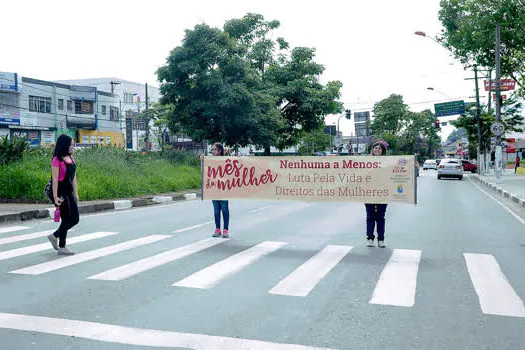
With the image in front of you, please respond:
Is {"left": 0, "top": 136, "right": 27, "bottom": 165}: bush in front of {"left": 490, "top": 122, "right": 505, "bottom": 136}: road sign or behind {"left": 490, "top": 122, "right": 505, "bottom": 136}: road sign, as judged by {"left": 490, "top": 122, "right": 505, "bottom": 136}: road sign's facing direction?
in front

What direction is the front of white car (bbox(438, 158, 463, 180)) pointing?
away from the camera

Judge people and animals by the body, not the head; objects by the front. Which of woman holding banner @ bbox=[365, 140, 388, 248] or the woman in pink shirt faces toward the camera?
the woman holding banner

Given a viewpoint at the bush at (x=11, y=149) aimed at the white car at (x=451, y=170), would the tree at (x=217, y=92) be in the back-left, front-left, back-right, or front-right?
front-left

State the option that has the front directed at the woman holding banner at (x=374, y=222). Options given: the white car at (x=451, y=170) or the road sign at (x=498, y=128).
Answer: the road sign

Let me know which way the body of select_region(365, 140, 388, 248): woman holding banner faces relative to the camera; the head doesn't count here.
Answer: toward the camera

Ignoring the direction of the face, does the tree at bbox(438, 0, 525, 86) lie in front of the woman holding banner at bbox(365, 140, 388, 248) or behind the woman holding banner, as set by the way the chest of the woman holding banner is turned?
behind
